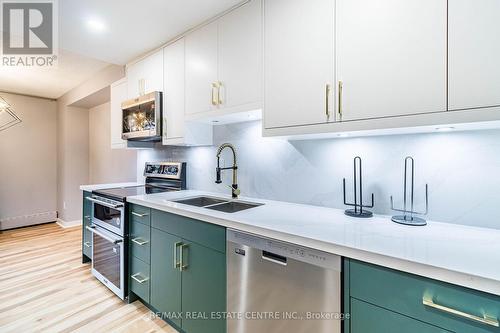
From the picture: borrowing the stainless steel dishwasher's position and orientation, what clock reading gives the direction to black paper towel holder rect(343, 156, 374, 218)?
The black paper towel holder is roughly at 6 o'clock from the stainless steel dishwasher.

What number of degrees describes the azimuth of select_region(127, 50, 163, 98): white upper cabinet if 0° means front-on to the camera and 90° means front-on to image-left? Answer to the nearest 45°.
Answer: approximately 45°

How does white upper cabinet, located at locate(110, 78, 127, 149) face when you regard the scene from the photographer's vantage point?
facing to the left of the viewer

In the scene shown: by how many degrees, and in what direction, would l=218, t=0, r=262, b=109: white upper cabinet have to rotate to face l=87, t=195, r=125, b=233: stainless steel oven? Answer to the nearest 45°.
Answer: approximately 90° to its right

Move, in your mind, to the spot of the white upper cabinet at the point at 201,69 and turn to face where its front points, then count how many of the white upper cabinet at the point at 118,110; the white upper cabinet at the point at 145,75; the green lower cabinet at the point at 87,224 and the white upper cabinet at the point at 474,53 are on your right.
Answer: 3

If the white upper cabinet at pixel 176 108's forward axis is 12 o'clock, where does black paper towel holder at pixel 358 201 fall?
The black paper towel holder is roughly at 9 o'clock from the white upper cabinet.

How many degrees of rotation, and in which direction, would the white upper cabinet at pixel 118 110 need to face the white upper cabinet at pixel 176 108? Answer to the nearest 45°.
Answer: approximately 135° to its left

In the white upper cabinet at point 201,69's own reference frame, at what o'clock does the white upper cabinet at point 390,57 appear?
the white upper cabinet at point 390,57 is roughly at 9 o'clock from the white upper cabinet at point 201,69.

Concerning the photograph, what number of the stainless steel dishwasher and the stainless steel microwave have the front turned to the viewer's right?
0

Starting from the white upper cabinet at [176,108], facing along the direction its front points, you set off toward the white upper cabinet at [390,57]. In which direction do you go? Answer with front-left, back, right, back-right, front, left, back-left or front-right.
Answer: left
